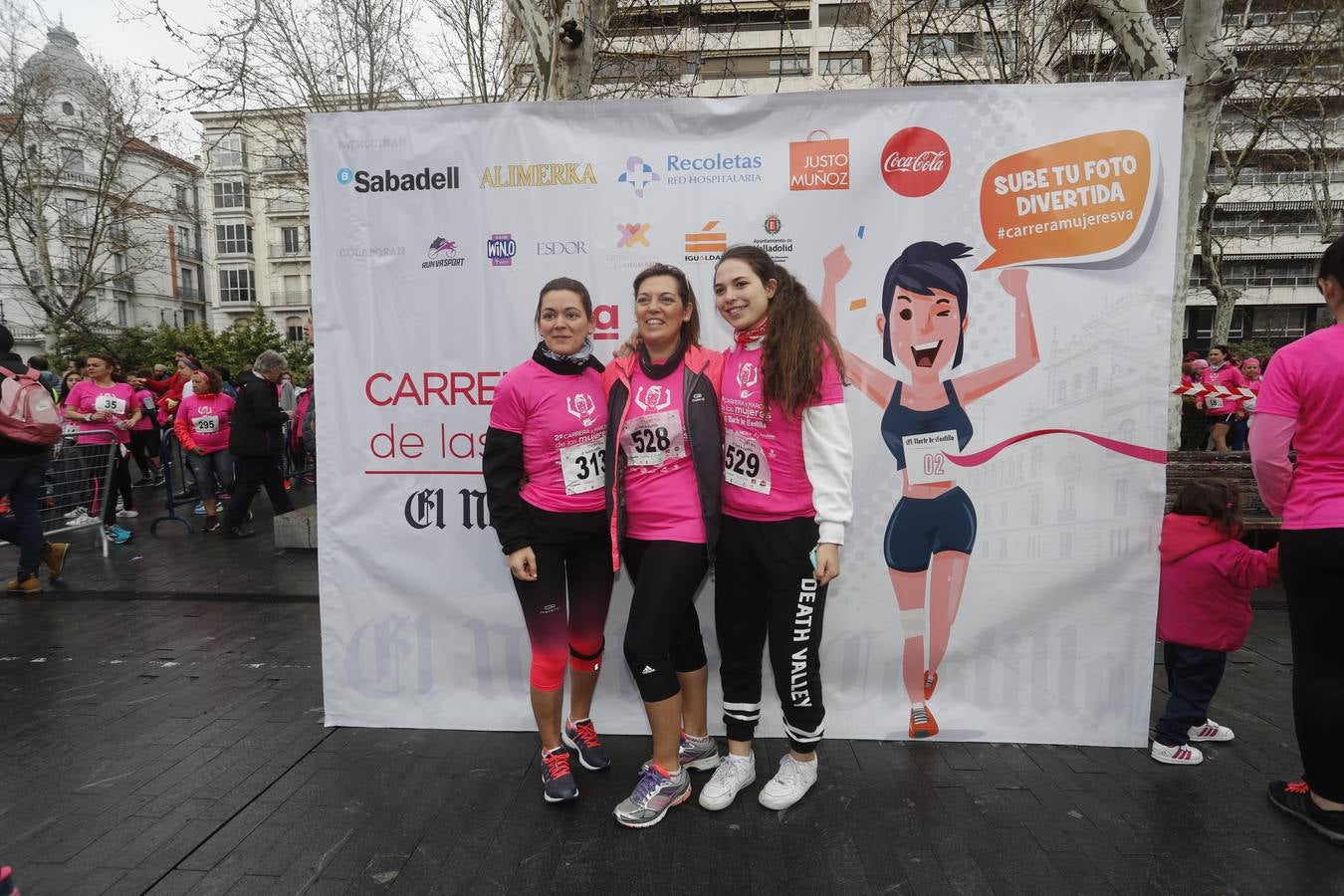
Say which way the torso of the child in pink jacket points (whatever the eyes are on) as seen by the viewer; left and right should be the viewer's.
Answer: facing away from the viewer and to the right of the viewer

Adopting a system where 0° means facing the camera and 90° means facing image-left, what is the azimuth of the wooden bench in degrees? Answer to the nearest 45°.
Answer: approximately 0°

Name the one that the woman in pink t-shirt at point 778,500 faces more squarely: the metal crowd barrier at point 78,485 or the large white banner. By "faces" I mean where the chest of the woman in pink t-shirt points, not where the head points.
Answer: the metal crowd barrier

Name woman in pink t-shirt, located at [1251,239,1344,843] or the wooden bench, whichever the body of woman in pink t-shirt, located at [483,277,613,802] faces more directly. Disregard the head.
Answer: the woman in pink t-shirt

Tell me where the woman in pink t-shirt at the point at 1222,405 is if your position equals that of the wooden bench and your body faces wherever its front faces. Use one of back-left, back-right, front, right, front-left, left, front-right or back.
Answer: back

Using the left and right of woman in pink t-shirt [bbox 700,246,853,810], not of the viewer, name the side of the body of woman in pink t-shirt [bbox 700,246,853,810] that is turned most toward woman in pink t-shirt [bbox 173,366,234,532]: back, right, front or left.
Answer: right
